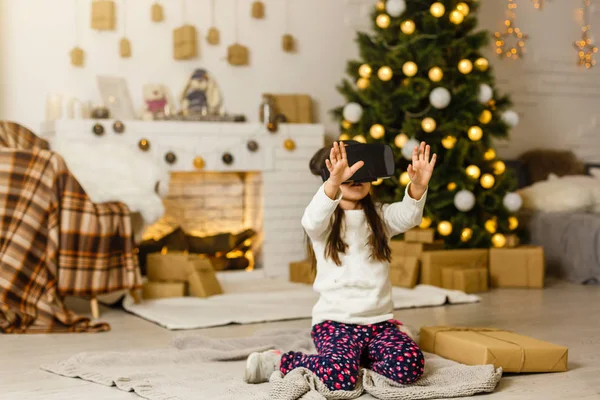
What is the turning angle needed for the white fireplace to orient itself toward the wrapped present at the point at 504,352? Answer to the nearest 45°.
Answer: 0° — it already faces it

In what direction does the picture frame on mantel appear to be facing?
toward the camera

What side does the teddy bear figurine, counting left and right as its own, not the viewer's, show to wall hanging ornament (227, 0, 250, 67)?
left

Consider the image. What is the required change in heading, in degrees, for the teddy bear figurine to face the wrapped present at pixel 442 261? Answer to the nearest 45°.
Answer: approximately 45° to its left

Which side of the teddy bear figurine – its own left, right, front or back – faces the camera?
front

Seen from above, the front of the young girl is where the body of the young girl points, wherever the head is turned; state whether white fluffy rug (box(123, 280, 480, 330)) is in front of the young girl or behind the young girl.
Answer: behind

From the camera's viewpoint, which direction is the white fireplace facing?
toward the camera

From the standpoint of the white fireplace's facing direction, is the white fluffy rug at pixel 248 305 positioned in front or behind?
in front
